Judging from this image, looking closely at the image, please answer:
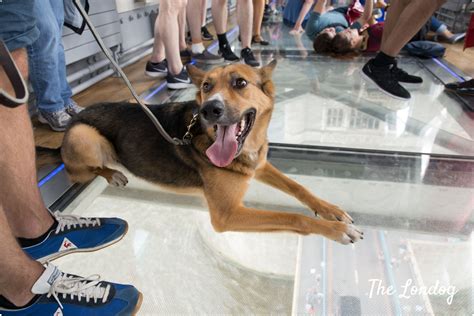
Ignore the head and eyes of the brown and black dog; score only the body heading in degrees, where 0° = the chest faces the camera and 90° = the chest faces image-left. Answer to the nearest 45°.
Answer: approximately 315°
